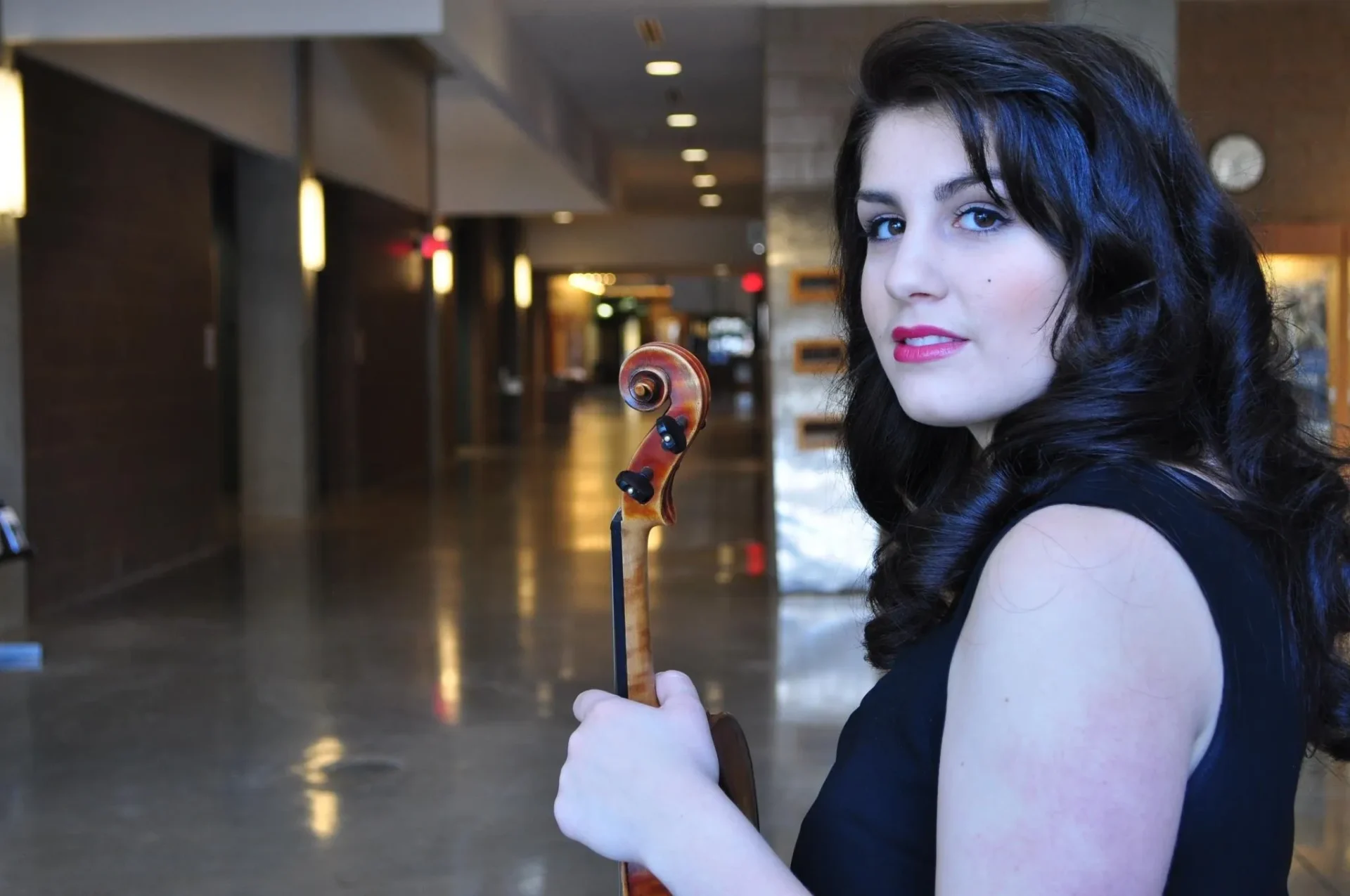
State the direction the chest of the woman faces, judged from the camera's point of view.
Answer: to the viewer's left

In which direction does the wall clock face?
toward the camera

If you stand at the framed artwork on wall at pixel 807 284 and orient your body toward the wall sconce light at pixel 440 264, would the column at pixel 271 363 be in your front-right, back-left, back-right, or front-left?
front-left

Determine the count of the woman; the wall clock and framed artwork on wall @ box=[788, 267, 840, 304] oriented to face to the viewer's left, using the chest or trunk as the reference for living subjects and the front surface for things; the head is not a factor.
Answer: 1

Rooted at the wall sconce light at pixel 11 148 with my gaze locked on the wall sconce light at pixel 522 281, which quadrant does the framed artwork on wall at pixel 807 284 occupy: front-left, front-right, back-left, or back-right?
front-right

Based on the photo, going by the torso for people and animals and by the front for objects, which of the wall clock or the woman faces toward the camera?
the wall clock

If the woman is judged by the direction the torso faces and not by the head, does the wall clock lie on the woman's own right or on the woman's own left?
on the woman's own right

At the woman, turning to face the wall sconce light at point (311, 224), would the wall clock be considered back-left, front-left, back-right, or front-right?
front-right

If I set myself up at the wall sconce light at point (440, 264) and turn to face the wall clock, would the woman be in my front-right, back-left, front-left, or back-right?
front-right

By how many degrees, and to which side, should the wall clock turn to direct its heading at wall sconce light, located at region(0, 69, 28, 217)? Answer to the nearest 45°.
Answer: approximately 45° to its right
